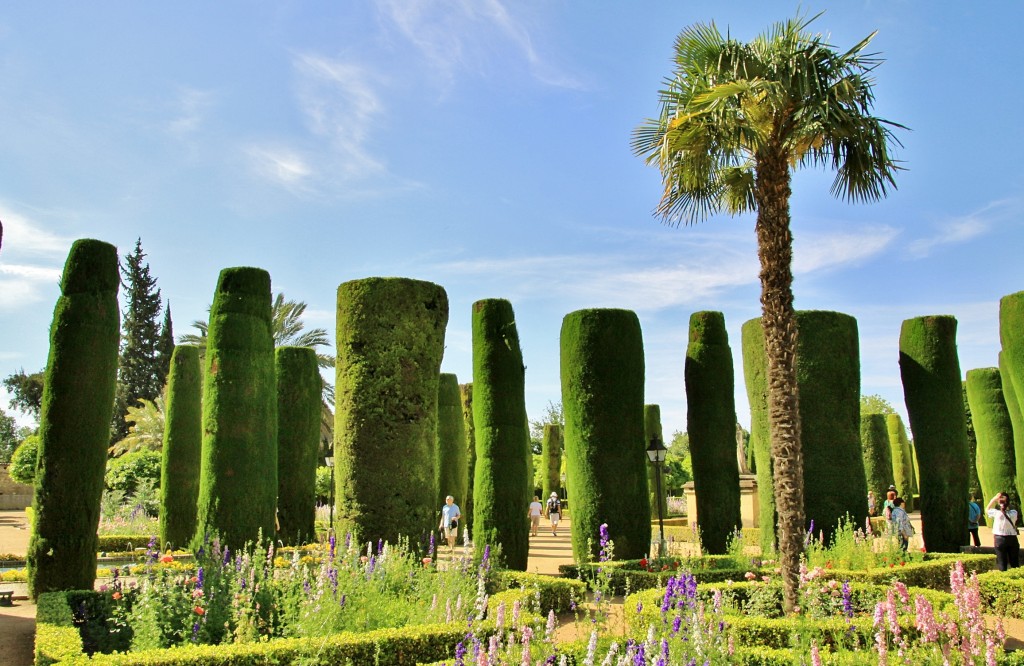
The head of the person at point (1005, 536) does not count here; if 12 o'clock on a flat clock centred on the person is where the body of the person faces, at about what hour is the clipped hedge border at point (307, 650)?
The clipped hedge border is roughly at 1 o'clock from the person.

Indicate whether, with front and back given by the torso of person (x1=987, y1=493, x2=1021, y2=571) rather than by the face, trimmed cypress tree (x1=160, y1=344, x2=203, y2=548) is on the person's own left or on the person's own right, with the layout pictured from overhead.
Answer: on the person's own right

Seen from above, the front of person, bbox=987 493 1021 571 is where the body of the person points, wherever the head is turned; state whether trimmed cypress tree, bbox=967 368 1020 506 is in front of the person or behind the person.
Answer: behind

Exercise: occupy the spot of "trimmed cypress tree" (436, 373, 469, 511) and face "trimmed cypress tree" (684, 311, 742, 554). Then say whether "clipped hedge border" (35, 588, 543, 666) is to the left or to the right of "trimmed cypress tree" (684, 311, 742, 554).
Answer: right

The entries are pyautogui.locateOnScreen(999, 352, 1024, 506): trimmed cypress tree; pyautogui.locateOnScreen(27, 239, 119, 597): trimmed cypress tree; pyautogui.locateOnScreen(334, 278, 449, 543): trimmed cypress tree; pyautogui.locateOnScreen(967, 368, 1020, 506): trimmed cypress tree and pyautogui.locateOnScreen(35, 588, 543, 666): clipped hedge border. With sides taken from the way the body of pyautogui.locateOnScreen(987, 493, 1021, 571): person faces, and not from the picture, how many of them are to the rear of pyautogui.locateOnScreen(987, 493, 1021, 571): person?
2

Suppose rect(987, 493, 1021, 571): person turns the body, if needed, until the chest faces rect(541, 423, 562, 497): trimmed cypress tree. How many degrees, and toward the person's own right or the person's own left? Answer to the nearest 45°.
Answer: approximately 135° to the person's own right

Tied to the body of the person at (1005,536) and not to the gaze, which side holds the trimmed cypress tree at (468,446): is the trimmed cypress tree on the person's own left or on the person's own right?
on the person's own right
